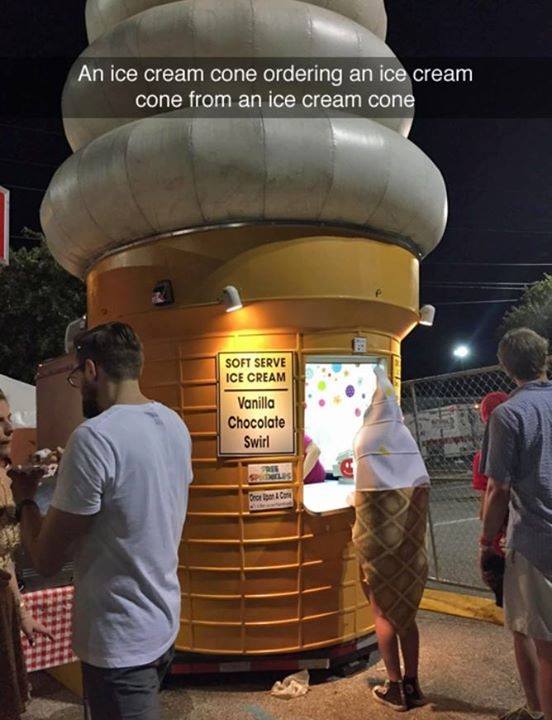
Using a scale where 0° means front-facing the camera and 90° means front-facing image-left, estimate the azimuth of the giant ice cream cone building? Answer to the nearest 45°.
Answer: approximately 315°

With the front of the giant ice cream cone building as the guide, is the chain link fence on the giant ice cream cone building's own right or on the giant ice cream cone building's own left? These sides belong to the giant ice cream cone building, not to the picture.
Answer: on the giant ice cream cone building's own left

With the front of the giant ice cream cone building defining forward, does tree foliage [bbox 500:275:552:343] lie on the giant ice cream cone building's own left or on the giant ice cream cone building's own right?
on the giant ice cream cone building's own left

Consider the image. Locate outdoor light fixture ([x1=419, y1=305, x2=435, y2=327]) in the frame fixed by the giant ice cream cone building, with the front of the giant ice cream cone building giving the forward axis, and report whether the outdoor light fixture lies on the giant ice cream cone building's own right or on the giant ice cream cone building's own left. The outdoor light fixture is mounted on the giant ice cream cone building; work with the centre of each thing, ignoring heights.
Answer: on the giant ice cream cone building's own left

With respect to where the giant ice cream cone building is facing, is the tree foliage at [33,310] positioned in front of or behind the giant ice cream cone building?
behind
